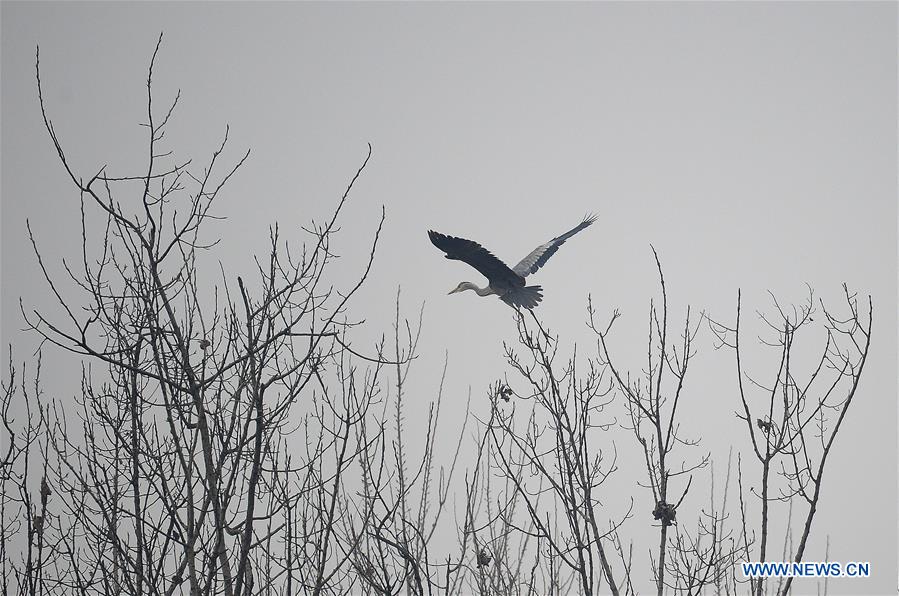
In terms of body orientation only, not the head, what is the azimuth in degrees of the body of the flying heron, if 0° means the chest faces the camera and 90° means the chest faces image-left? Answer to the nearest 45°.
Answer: approximately 135°
